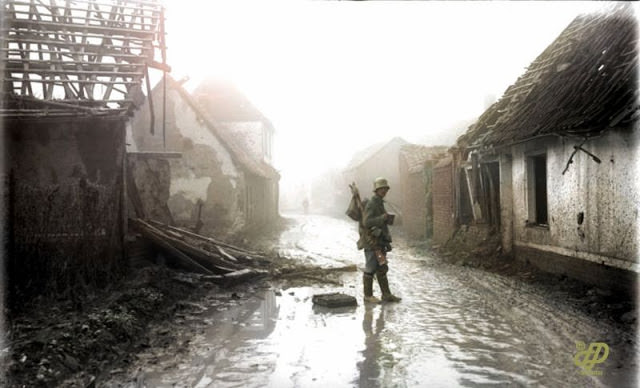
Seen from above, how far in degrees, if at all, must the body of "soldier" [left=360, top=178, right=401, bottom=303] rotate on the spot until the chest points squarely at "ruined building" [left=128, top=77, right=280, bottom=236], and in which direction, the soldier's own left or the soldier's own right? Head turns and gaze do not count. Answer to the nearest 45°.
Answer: approximately 135° to the soldier's own left

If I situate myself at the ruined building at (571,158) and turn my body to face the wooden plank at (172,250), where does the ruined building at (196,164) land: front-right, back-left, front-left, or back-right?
front-right

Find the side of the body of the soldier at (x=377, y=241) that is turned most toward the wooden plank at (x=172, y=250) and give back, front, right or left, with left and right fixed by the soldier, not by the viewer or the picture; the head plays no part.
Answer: back

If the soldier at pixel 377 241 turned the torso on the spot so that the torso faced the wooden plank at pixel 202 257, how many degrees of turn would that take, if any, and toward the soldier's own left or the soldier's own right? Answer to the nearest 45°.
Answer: approximately 135° to the soldier's own left

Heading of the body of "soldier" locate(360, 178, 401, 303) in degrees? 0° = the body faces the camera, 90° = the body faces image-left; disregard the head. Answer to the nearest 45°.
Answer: approximately 270°

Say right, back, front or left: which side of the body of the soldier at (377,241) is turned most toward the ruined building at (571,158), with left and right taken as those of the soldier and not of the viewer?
front

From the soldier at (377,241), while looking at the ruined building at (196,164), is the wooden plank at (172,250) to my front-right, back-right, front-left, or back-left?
front-left

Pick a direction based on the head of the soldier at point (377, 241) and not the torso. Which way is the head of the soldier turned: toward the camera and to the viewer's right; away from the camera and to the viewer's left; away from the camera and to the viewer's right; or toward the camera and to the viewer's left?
toward the camera and to the viewer's right

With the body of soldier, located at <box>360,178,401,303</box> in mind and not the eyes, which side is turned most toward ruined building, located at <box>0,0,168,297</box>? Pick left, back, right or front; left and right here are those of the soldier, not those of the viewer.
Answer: back
